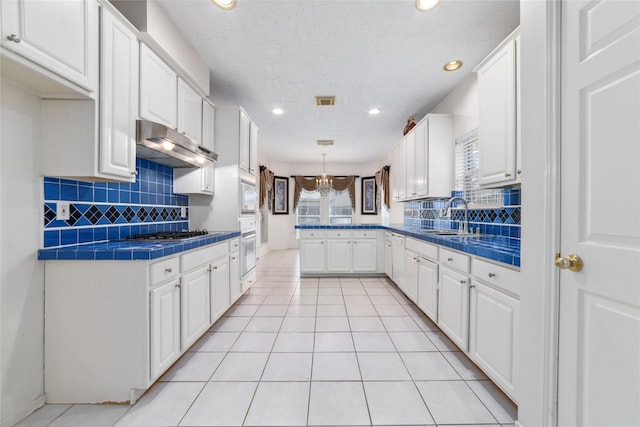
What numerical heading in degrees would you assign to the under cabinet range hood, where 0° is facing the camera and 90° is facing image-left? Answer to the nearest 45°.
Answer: approximately 315°

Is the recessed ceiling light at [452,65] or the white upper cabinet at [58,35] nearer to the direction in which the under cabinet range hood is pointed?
the recessed ceiling light

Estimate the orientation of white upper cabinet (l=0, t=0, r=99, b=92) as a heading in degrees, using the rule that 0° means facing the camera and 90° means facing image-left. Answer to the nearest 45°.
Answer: approximately 315°

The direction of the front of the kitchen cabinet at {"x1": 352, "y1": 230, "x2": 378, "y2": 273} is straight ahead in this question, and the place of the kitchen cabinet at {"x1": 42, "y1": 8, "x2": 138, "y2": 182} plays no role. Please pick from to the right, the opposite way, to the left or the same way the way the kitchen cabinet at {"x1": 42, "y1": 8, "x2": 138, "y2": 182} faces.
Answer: to the left

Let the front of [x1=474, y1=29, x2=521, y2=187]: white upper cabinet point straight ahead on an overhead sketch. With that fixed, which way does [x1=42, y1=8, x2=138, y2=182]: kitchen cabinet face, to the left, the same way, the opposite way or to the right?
the opposite way

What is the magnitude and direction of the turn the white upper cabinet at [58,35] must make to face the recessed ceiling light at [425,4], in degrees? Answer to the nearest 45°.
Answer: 0° — it already faces it

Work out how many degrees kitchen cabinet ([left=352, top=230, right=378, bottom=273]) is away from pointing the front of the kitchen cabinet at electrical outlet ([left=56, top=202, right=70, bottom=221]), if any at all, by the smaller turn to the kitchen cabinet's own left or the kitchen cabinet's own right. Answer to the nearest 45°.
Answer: approximately 45° to the kitchen cabinet's own right

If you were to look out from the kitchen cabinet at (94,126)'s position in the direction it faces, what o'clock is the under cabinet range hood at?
The under cabinet range hood is roughly at 9 o'clock from the kitchen cabinet.

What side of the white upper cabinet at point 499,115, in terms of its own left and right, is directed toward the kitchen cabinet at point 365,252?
right

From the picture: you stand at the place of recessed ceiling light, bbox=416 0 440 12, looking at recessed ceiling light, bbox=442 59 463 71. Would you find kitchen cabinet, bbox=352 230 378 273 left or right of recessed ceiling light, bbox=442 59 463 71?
left
